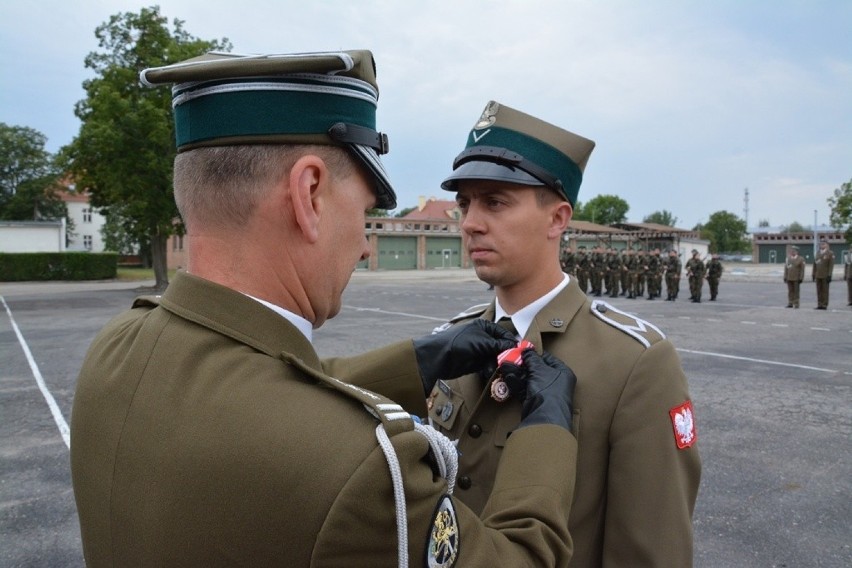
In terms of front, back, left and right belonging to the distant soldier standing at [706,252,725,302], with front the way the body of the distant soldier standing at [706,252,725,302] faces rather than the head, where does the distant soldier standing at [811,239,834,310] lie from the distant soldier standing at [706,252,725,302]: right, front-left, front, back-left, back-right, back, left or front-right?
front-left

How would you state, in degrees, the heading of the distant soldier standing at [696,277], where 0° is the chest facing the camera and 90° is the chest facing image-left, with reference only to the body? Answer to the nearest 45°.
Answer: approximately 0°

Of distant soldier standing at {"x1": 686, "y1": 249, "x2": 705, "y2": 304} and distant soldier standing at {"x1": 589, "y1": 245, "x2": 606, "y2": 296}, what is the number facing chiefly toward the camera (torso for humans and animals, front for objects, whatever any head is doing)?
2

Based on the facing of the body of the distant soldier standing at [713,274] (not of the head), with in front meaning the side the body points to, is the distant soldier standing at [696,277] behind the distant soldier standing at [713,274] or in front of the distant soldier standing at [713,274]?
in front

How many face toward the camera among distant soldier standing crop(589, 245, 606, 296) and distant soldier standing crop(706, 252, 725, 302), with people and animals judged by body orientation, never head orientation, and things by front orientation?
2

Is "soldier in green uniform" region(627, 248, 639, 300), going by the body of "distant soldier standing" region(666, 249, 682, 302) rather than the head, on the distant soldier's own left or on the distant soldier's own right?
on the distant soldier's own right

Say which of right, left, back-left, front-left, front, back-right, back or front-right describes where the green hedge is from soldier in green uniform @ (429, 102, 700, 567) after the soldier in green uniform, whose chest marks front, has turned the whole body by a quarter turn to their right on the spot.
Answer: front

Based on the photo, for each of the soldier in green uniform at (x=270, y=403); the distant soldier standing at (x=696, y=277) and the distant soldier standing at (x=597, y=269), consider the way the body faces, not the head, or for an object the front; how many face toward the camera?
2

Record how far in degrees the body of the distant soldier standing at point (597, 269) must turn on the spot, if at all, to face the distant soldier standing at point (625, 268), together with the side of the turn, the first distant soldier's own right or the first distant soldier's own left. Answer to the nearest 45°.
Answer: approximately 45° to the first distant soldier's own left

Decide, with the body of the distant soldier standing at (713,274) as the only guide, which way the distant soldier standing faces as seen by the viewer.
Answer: toward the camera

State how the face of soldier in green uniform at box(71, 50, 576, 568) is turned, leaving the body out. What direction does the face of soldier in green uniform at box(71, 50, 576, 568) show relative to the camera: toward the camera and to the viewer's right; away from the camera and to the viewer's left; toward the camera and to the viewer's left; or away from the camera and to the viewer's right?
away from the camera and to the viewer's right

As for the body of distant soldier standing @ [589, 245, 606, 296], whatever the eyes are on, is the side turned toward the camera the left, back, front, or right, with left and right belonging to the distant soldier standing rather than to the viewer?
front

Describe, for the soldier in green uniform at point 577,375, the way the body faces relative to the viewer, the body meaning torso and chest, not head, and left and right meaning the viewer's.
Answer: facing the viewer and to the left of the viewer

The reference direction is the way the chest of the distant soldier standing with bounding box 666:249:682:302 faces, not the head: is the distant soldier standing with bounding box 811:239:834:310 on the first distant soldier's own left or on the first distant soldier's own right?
on the first distant soldier's own left
